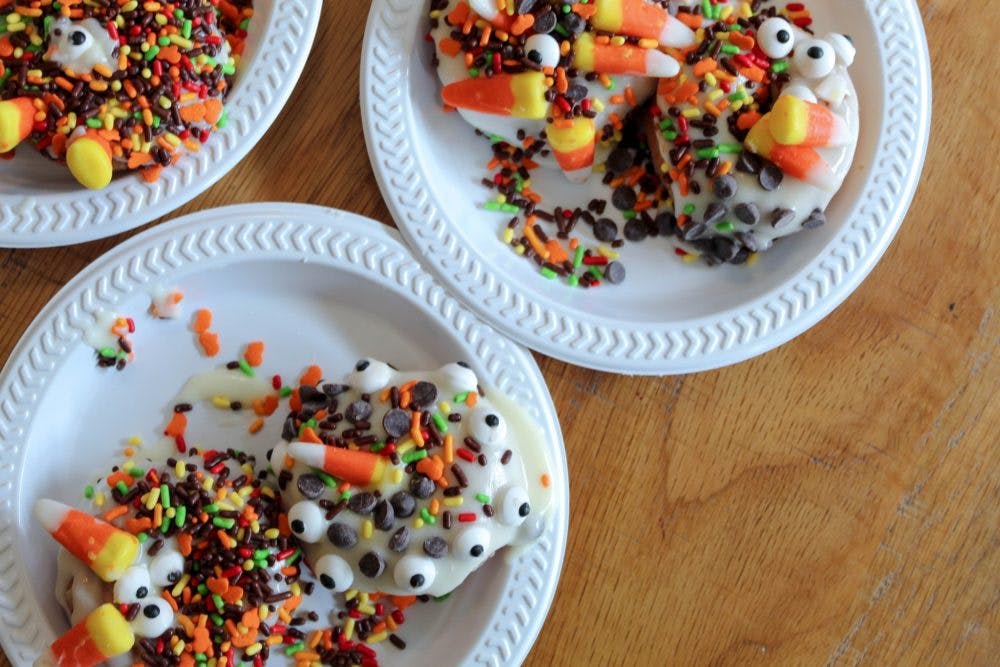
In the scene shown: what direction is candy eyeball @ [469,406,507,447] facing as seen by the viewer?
toward the camera

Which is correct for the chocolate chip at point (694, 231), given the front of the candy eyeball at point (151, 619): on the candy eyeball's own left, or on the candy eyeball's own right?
on the candy eyeball's own left

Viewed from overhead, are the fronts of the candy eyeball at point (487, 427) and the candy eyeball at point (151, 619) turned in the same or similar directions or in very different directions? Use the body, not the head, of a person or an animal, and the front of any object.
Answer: same or similar directions

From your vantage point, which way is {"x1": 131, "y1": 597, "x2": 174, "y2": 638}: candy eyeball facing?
toward the camera

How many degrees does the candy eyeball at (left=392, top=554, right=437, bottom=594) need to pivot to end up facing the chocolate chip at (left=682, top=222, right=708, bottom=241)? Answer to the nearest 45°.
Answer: approximately 135° to its left

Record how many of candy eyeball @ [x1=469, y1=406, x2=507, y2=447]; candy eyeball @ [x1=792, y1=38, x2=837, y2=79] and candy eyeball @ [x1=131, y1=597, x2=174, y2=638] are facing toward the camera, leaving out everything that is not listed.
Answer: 3
